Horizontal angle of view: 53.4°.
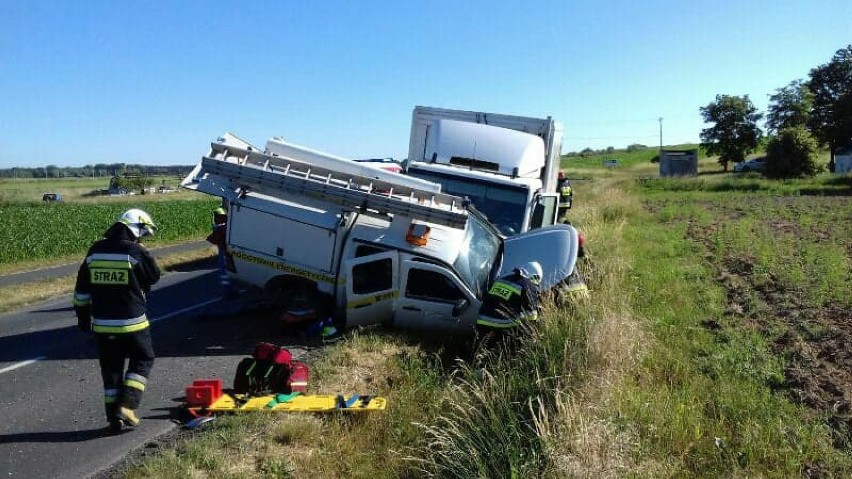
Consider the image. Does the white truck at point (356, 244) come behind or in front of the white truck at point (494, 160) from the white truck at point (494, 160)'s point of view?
in front

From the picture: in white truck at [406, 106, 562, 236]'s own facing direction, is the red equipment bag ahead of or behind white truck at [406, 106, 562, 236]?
ahead

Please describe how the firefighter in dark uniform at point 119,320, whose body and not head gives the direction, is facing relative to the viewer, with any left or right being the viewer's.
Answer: facing away from the viewer and to the right of the viewer

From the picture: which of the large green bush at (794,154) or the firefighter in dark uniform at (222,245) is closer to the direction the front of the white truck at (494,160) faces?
the firefighter in dark uniform

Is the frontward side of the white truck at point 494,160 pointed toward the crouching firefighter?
yes

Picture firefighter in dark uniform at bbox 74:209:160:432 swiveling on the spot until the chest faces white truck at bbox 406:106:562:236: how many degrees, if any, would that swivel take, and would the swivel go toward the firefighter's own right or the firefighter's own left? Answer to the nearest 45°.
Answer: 0° — they already face it

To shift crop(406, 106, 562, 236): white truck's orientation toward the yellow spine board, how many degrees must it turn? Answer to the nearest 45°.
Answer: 0° — it already faces it

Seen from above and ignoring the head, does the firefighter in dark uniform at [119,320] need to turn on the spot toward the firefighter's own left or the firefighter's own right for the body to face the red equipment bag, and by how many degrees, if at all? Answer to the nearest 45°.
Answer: approximately 45° to the firefighter's own right

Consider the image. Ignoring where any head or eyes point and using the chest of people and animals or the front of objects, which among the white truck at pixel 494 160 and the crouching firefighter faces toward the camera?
the white truck
